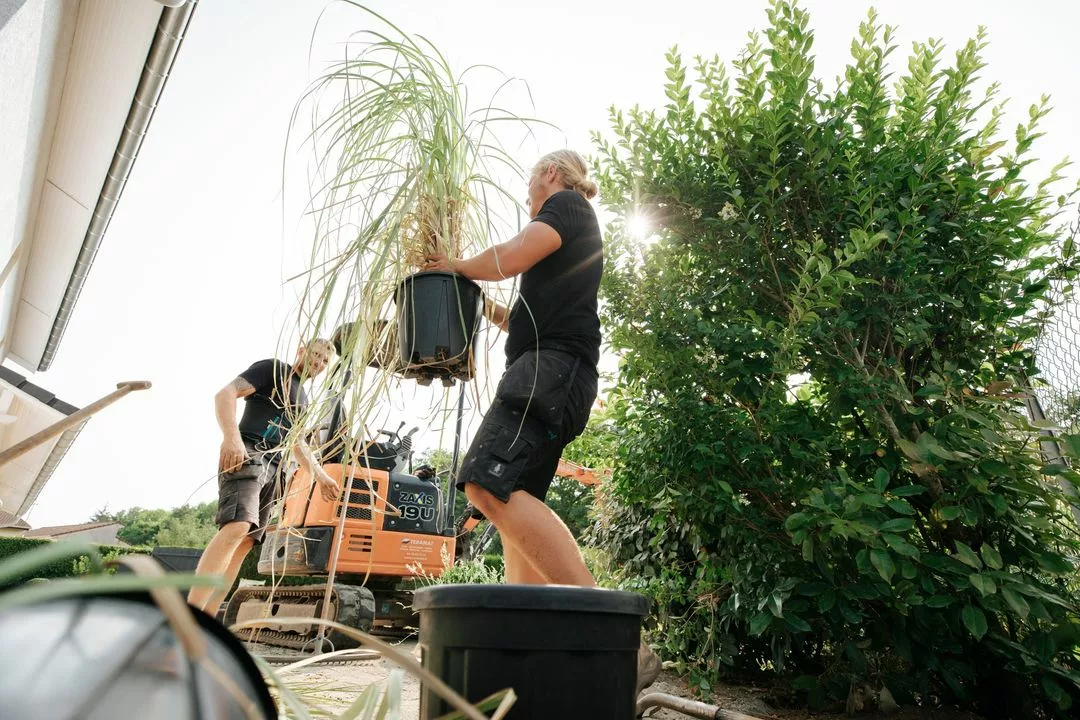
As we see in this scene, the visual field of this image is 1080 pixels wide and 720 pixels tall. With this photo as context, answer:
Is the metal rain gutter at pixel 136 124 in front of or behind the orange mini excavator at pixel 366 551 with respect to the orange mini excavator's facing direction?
behind

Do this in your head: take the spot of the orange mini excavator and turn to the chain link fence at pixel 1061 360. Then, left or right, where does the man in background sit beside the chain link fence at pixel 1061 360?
right

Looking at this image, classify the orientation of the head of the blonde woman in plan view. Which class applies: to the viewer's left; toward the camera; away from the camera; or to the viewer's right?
to the viewer's left

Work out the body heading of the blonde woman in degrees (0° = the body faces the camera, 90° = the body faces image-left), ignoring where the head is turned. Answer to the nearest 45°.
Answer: approximately 90°

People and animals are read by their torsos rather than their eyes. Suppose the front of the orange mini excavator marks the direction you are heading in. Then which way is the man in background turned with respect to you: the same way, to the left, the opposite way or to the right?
to the right

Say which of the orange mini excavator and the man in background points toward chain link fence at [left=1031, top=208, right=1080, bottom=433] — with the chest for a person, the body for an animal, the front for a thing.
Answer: the man in background

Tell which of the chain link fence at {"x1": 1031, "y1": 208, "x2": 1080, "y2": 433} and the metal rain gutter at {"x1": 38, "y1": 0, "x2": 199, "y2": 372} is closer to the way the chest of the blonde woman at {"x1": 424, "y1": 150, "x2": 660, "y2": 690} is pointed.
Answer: the metal rain gutter

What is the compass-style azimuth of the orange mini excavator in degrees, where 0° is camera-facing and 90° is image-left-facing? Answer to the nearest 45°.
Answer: approximately 225°

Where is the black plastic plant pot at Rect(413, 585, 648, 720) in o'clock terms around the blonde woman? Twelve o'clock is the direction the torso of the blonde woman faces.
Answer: The black plastic plant pot is roughly at 9 o'clock from the blonde woman.

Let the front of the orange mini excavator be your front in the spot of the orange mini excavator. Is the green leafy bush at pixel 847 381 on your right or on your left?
on your right

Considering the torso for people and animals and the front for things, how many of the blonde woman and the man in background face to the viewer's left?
1

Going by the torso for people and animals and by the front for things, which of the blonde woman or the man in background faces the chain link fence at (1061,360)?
the man in background

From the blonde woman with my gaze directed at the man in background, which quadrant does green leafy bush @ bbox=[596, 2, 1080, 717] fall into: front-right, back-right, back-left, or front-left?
back-right
